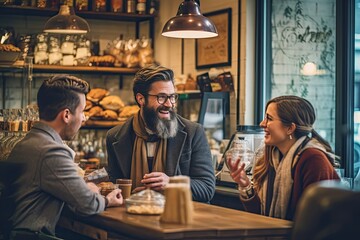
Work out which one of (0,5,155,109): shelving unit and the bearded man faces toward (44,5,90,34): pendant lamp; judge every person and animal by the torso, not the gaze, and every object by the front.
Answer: the shelving unit

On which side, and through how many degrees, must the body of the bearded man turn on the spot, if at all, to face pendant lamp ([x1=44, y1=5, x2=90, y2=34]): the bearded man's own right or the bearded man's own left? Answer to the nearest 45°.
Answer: approximately 135° to the bearded man's own right

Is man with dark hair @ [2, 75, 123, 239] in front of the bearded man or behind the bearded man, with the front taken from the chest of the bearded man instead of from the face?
in front

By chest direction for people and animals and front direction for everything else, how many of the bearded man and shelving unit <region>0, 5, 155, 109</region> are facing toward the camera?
2

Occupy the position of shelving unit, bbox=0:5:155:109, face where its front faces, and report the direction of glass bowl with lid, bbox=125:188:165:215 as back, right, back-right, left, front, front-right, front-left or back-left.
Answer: front

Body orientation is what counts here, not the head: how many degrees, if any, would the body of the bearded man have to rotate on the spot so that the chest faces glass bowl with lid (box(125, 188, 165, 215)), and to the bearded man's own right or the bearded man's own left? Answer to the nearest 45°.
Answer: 0° — they already face it

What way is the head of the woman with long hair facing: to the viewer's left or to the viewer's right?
to the viewer's left

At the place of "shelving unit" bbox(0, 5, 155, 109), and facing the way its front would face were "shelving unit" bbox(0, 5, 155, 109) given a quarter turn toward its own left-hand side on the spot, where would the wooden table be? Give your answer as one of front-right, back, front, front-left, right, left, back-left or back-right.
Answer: right

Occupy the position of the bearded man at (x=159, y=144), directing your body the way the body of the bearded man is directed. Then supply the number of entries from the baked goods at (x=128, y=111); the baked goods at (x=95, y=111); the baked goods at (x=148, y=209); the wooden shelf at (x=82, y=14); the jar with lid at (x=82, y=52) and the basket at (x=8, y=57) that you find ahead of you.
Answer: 1

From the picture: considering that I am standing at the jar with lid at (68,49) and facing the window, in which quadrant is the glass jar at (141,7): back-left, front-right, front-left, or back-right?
front-left

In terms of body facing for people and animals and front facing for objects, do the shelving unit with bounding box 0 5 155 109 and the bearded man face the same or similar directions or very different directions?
same or similar directions

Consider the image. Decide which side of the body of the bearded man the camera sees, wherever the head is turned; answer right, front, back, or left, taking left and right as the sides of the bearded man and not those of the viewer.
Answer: front

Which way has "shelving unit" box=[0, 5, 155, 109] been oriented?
toward the camera
